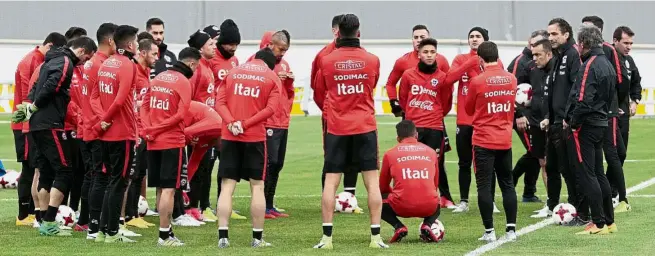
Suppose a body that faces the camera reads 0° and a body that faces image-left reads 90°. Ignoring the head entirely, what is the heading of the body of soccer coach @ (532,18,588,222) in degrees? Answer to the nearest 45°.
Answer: approximately 90°

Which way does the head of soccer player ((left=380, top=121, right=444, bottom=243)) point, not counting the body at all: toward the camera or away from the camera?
away from the camera

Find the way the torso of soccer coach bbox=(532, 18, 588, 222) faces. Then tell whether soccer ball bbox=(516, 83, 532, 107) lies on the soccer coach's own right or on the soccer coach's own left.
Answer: on the soccer coach's own right

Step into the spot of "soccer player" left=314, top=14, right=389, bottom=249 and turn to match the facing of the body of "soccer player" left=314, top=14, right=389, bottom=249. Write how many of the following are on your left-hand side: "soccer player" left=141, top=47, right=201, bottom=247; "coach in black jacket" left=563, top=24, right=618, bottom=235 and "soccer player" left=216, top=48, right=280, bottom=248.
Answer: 2

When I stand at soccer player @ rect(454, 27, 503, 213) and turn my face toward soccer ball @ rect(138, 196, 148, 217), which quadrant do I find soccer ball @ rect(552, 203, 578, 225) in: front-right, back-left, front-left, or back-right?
back-left

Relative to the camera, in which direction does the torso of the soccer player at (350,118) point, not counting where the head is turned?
away from the camera

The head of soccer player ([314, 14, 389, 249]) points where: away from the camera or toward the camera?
away from the camera

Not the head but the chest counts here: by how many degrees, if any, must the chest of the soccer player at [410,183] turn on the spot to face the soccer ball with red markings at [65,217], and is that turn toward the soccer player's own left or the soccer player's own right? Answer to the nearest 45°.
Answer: approximately 90° to the soccer player's own left

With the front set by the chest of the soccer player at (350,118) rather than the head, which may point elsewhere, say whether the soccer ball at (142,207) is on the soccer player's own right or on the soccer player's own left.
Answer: on the soccer player's own left
